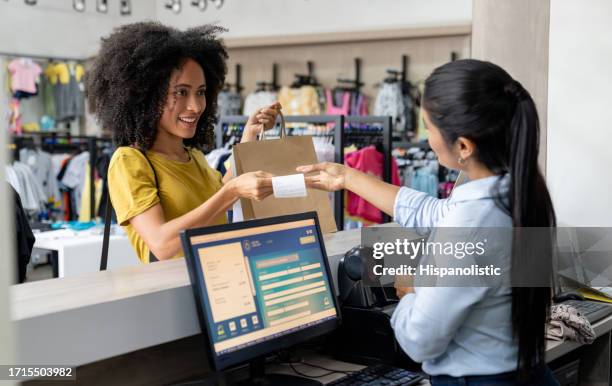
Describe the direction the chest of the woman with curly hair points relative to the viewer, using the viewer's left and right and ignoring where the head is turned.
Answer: facing the viewer and to the right of the viewer

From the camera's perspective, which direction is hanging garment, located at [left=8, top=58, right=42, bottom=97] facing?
toward the camera

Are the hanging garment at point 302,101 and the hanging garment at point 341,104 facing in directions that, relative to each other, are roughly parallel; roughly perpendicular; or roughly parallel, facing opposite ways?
roughly parallel

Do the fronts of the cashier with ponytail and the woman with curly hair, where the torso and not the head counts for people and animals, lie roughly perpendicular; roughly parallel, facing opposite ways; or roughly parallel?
roughly parallel, facing opposite ways

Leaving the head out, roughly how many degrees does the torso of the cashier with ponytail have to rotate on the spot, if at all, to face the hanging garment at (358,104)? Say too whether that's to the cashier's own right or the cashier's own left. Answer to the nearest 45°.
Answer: approximately 45° to the cashier's own right

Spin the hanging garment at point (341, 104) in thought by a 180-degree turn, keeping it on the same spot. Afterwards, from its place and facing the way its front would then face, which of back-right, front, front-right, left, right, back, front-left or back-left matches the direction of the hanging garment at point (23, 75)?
left

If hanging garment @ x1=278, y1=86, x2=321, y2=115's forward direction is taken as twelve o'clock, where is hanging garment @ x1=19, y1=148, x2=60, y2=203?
hanging garment @ x1=19, y1=148, x2=60, y2=203 is roughly at 3 o'clock from hanging garment @ x1=278, y1=86, x2=321, y2=115.

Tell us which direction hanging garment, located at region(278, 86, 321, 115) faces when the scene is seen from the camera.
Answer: facing the viewer

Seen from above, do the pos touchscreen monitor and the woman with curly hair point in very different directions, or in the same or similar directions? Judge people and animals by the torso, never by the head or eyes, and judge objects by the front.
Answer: same or similar directions

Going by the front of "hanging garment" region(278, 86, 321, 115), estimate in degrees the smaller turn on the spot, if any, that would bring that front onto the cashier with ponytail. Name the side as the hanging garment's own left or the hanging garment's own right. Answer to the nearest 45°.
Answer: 0° — it already faces them

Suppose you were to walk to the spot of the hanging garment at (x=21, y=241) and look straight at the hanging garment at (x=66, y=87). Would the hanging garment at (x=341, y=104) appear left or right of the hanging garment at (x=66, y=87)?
right

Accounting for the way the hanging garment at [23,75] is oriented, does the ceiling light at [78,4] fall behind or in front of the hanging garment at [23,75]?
in front

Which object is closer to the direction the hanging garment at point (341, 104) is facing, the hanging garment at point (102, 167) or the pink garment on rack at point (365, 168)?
the pink garment on rack

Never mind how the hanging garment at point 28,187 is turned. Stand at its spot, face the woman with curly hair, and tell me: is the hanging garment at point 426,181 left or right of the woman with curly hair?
left

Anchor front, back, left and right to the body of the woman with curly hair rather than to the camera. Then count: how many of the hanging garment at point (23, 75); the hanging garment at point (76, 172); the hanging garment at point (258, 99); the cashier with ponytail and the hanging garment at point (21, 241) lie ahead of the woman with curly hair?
1
